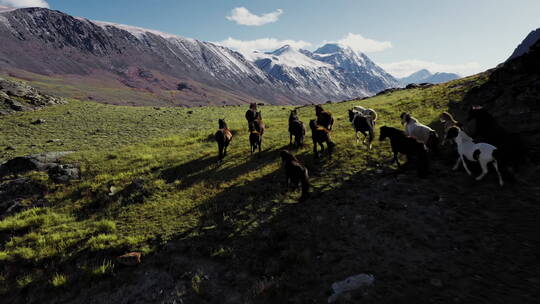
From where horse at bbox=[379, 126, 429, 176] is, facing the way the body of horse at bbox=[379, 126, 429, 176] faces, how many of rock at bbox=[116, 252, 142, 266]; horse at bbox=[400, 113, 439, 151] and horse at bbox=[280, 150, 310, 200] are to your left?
2

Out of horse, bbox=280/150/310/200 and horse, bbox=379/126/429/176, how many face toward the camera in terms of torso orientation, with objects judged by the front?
0

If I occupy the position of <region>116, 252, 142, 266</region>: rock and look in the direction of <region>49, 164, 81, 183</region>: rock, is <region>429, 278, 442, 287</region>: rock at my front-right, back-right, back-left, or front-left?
back-right

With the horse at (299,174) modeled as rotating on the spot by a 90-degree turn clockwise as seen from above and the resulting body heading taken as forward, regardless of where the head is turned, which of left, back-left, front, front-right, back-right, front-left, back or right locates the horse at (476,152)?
front-right

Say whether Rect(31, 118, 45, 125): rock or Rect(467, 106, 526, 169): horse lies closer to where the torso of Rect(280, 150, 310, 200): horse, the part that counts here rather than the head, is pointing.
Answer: the rock

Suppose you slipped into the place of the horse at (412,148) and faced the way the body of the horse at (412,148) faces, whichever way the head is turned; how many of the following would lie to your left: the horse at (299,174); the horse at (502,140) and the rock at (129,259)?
2

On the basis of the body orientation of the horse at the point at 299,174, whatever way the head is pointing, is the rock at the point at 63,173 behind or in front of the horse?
in front

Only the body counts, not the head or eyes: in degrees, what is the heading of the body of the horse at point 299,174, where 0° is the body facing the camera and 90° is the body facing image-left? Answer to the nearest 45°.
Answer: approximately 135°

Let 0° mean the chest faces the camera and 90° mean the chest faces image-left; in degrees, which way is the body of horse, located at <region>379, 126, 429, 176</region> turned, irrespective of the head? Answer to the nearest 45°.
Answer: approximately 135°

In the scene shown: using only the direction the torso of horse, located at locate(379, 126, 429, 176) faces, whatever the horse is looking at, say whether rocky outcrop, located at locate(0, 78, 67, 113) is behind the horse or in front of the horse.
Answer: in front
